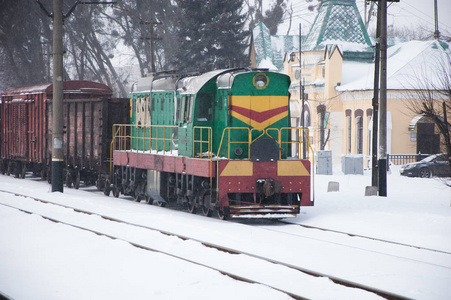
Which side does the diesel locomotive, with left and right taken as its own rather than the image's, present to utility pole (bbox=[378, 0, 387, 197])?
left

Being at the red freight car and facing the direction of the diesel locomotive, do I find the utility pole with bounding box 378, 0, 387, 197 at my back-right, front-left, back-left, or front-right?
front-left

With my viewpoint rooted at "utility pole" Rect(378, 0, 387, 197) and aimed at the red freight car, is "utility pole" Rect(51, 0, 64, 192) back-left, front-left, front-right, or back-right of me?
front-left

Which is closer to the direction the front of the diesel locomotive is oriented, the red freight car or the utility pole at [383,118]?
the utility pole

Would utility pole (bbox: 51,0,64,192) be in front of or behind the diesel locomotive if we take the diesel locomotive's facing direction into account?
behind

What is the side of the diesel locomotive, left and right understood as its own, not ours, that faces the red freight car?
back

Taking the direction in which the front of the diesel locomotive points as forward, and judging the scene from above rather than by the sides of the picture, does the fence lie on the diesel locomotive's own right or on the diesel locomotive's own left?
on the diesel locomotive's own left
